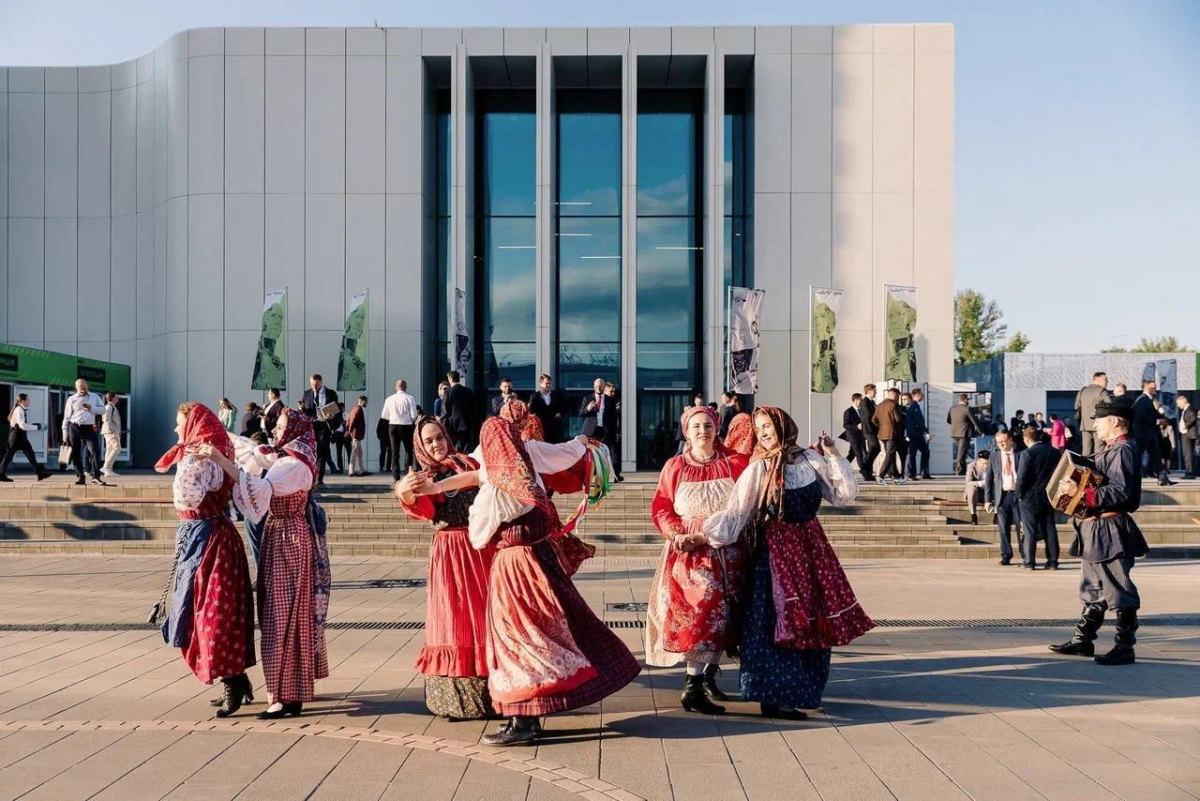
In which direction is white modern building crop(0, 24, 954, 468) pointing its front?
toward the camera

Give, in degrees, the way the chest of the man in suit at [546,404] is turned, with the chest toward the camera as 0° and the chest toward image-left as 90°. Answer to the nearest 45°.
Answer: approximately 0°

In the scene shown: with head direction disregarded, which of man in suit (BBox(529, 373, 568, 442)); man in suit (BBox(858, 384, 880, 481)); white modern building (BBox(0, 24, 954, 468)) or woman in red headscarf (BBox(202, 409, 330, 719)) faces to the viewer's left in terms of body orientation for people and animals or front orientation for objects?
the woman in red headscarf

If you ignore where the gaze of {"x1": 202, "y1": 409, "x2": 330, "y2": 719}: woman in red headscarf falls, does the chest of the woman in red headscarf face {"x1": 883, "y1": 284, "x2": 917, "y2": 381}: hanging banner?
no

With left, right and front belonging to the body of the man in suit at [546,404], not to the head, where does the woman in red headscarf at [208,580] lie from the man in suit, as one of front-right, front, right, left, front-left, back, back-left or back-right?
front

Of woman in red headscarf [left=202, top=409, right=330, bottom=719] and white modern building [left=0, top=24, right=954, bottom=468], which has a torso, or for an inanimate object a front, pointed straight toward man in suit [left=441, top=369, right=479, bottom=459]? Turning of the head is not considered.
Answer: the white modern building

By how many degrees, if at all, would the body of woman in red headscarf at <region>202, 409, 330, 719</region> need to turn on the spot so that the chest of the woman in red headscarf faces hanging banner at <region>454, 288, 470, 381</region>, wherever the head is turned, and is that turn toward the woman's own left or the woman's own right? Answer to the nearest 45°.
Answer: approximately 90° to the woman's own right

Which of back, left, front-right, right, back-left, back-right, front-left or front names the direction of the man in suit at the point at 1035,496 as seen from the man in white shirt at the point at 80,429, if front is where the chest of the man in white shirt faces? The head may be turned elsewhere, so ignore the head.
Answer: front-left

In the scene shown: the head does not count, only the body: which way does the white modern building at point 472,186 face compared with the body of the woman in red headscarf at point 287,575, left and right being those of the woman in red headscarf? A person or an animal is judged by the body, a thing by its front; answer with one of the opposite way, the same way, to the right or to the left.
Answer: to the left

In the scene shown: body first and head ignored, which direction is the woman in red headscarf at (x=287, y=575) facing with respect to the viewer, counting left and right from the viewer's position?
facing to the left of the viewer

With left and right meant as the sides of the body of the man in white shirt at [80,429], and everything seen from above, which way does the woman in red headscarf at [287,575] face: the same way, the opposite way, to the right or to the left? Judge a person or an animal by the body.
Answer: to the right

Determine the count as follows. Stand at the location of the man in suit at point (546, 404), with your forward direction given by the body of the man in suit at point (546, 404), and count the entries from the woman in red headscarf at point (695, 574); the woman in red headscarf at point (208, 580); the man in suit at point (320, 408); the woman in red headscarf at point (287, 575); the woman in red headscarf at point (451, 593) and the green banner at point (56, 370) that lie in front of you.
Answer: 4

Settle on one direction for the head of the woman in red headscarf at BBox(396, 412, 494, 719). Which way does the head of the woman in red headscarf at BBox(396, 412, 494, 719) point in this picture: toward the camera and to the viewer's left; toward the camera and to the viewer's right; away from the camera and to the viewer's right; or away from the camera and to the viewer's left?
toward the camera and to the viewer's right

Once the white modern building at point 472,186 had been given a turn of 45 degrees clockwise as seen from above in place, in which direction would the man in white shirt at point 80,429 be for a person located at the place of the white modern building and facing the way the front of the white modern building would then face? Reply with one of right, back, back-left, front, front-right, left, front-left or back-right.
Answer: front

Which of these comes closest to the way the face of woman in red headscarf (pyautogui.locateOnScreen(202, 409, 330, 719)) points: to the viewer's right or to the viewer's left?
to the viewer's left

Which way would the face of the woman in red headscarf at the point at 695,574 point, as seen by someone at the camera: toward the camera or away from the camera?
toward the camera

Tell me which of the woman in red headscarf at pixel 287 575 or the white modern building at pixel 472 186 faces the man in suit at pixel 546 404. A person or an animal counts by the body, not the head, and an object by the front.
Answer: the white modern building
